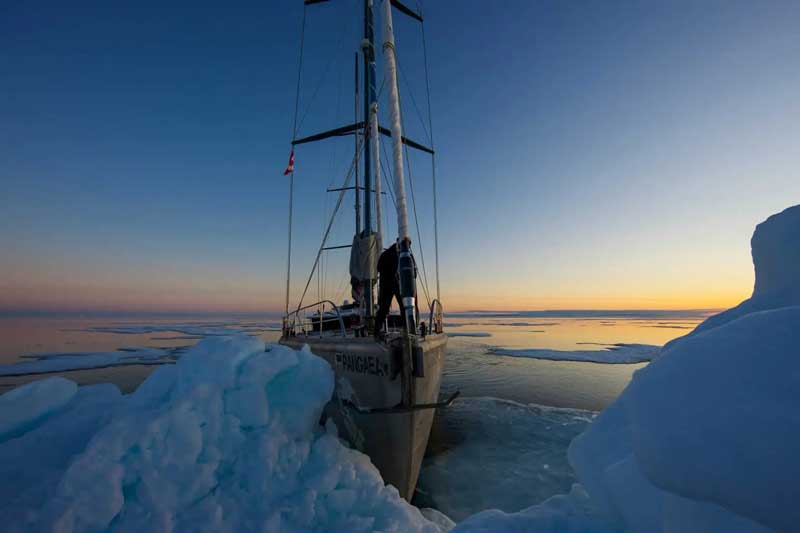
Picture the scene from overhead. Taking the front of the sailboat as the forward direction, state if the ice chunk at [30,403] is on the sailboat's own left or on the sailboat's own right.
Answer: on the sailboat's own right

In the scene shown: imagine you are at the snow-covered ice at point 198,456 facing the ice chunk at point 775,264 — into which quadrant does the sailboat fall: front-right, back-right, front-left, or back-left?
front-left

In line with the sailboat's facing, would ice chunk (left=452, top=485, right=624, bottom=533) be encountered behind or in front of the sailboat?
in front

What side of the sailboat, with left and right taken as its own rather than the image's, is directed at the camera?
front

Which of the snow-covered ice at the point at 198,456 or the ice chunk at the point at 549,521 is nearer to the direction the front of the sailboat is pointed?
the ice chunk

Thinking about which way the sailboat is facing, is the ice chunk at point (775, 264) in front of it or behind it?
in front
